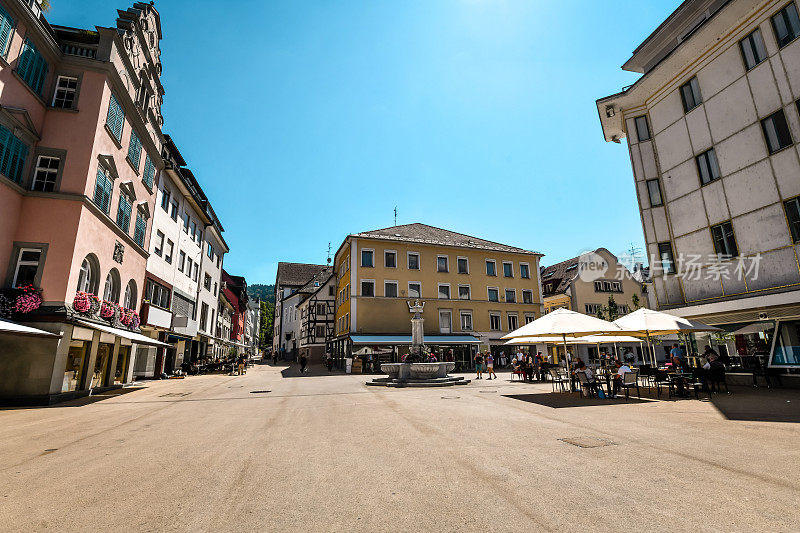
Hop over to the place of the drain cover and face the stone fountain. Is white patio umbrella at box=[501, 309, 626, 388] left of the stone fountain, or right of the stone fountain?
right

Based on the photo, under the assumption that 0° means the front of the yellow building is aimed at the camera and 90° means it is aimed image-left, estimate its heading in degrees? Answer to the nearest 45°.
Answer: approximately 0°

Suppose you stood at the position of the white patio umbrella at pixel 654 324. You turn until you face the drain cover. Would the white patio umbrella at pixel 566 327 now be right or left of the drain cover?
right

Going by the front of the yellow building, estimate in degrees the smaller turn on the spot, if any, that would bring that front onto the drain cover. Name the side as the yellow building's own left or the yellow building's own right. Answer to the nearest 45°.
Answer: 0° — it already faces it

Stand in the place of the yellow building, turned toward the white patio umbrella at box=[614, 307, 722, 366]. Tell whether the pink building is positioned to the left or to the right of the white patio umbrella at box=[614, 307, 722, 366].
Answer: right

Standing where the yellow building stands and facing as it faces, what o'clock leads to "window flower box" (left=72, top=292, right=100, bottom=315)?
The window flower box is roughly at 1 o'clock from the yellow building.

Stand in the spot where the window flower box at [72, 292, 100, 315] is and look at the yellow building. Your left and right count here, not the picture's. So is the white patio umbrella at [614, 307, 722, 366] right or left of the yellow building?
right

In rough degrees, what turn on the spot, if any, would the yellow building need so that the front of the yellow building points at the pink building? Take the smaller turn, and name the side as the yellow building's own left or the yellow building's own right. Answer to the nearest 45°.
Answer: approximately 45° to the yellow building's own right

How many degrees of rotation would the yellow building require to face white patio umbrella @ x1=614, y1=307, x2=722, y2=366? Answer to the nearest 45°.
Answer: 0° — it already faces it
